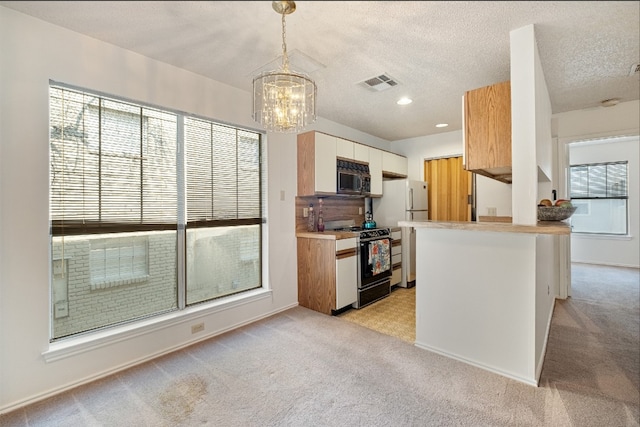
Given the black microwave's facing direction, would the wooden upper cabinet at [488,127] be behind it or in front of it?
in front

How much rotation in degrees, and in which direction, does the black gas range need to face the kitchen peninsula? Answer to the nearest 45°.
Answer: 0° — it already faces it

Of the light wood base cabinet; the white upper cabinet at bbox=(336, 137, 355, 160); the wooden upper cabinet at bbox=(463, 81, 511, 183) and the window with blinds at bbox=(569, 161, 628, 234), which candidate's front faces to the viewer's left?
the wooden upper cabinet

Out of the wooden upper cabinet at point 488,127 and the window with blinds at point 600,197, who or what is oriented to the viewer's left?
the wooden upper cabinet

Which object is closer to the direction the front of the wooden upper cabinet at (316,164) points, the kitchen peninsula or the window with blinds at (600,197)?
the kitchen peninsula

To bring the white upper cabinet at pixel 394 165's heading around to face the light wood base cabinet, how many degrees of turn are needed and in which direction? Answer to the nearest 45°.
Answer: approximately 90° to its right

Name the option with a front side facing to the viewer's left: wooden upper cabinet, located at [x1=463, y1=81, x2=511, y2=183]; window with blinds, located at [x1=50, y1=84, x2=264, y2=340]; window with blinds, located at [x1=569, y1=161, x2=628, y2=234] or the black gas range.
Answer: the wooden upper cabinet

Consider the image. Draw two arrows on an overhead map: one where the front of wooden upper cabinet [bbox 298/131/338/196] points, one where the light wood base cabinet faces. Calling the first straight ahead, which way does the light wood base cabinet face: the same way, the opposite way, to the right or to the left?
the same way

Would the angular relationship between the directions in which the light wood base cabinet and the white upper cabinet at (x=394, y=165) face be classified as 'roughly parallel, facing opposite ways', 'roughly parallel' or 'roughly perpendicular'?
roughly parallel

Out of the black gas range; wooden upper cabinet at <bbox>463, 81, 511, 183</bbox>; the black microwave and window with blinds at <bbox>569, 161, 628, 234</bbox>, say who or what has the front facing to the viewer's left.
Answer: the wooden upper cabinet

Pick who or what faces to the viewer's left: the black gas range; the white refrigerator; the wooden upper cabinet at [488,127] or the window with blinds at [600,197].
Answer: the wooden upper cabinet

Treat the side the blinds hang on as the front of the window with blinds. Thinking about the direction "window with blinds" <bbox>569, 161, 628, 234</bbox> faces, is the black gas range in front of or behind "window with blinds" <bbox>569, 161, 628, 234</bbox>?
in front

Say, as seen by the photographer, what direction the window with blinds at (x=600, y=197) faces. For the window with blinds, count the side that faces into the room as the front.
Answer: facing the viewer

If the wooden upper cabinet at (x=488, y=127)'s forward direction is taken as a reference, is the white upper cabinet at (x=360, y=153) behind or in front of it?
in front

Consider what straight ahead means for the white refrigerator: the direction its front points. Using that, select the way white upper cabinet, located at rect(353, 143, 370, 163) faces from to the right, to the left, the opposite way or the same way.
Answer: the same way

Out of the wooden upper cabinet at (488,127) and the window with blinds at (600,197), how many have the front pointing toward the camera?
1

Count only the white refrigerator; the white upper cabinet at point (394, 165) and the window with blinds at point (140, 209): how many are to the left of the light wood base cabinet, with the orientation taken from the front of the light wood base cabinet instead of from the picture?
2
